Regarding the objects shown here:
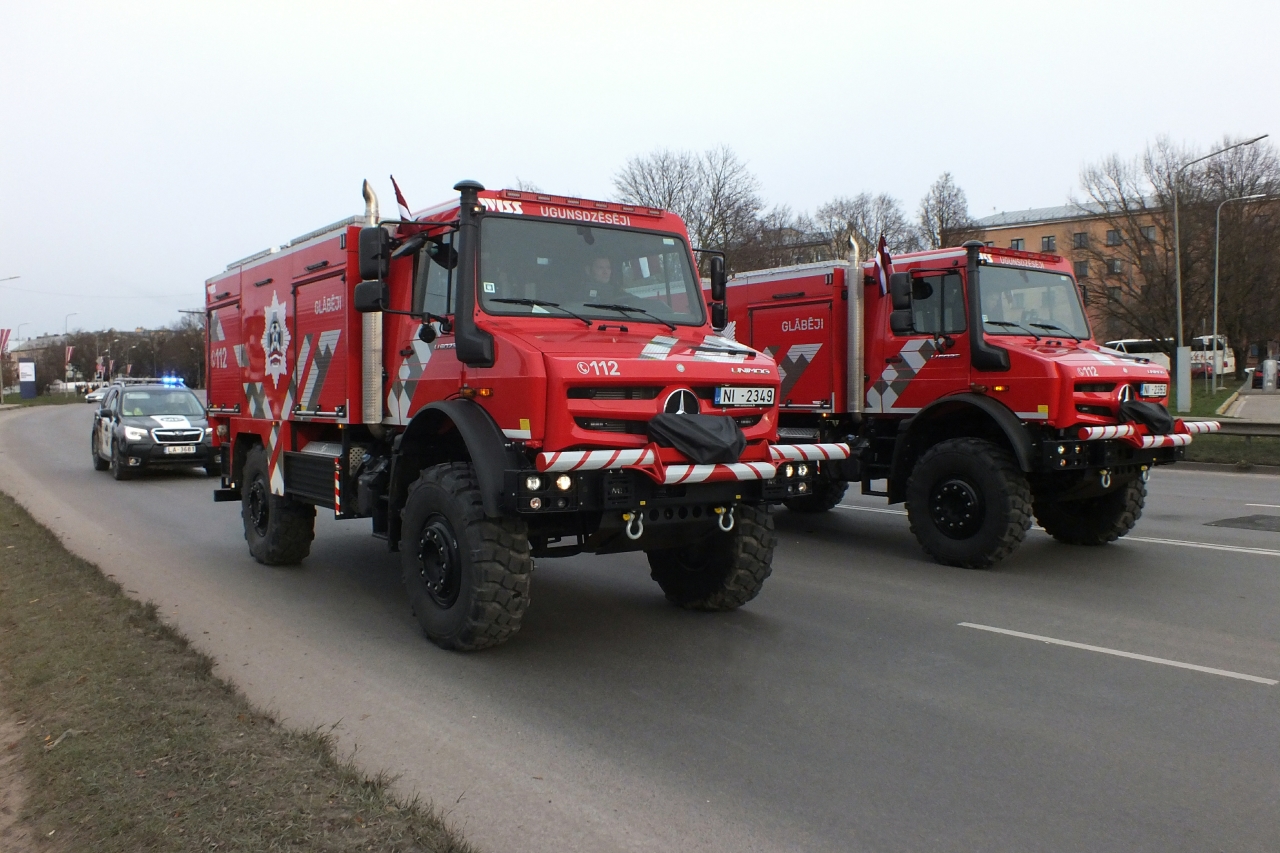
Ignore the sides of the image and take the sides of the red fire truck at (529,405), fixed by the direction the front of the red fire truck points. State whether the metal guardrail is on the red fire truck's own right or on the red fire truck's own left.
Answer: on the red fire truck's own left

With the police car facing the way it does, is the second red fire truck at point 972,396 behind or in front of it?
in front

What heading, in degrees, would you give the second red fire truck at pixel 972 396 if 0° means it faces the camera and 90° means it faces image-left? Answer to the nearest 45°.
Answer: approximately 315°

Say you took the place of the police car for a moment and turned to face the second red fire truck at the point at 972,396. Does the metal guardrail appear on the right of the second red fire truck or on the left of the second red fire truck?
left

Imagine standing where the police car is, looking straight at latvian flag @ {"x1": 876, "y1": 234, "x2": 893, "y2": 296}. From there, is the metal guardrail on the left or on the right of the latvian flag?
left

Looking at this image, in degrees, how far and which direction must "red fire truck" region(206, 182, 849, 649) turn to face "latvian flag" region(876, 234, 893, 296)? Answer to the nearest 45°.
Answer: approximately 90° to its left

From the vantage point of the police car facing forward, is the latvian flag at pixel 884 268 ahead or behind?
ahead

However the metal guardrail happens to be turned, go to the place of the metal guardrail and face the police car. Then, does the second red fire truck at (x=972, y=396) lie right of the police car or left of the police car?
left

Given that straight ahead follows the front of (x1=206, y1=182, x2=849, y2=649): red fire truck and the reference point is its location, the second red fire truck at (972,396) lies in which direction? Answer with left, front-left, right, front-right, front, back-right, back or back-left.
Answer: left
